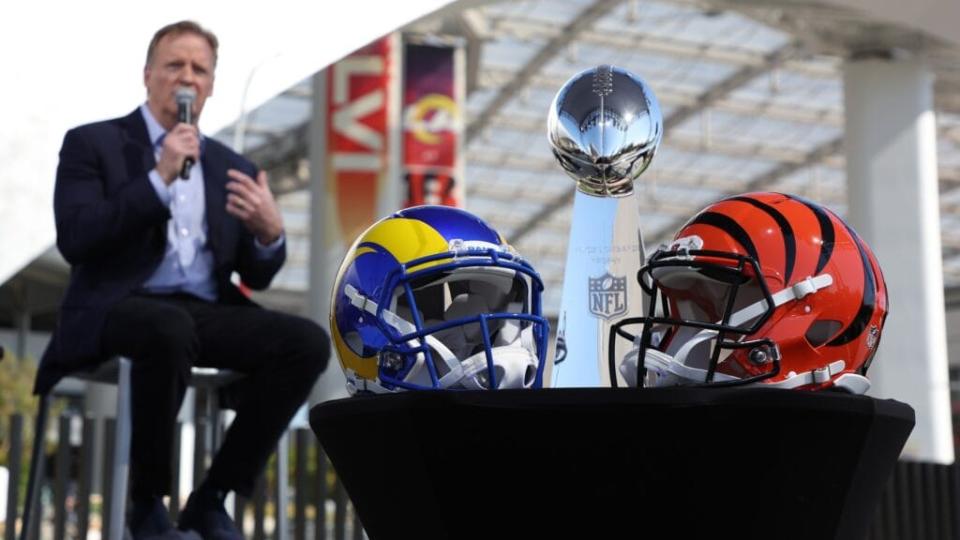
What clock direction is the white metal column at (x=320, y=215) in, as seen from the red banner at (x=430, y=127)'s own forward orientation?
The white metal column is roughly at 2 o'clock from the red banner.

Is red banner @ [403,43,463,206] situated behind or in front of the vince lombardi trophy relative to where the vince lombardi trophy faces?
behind

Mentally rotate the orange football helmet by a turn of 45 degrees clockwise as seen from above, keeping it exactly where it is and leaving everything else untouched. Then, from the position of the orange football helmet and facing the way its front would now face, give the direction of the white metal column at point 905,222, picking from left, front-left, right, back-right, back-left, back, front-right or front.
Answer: right

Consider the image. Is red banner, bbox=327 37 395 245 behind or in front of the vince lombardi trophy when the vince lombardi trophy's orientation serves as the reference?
behind

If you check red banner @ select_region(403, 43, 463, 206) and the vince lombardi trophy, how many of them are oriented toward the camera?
2

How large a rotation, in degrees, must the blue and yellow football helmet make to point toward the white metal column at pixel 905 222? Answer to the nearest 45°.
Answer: approximately 90° to its left

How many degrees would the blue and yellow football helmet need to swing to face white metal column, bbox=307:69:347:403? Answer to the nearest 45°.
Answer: approximately 135° to its left

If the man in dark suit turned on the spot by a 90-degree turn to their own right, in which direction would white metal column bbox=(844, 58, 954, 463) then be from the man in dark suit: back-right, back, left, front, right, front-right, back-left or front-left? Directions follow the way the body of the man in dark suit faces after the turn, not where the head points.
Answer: back
